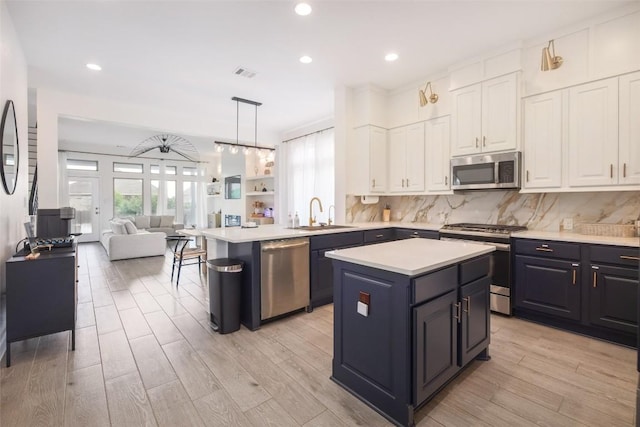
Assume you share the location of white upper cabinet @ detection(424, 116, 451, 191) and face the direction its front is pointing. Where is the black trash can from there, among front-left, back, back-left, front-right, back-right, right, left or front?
front

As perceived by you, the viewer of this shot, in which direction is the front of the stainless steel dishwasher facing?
facing the viewer and to the right of the viewer

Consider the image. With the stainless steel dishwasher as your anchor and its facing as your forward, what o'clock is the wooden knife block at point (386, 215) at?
The wooden knife block is roughly at 9 o'clock from the stainless steel dishwasher.

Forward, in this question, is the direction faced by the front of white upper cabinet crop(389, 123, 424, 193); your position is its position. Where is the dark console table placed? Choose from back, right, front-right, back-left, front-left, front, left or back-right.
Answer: front

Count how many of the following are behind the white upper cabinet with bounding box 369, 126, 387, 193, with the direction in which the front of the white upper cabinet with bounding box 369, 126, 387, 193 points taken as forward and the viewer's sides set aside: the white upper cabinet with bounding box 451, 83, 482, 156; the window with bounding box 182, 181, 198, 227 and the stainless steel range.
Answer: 1

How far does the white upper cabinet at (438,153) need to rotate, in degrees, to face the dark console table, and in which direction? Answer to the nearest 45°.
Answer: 0° — it already faces it

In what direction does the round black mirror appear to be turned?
to the viewer's right

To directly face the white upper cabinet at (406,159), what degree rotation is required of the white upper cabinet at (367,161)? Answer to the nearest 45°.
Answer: approximately 45° to its left

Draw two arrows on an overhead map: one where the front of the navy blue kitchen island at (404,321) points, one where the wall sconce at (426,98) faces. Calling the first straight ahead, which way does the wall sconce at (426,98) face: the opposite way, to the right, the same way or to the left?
to the right

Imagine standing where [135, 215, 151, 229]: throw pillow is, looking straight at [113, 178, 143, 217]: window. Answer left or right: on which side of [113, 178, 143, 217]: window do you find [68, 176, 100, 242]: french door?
left

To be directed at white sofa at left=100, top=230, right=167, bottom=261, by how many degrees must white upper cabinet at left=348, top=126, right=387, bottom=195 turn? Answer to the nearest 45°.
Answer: approximately 135° to its right

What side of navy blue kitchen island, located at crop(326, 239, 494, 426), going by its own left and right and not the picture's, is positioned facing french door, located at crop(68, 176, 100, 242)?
back

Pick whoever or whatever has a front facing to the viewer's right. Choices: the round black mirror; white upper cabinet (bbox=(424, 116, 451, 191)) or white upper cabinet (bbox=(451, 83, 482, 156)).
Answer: the round black mirror
